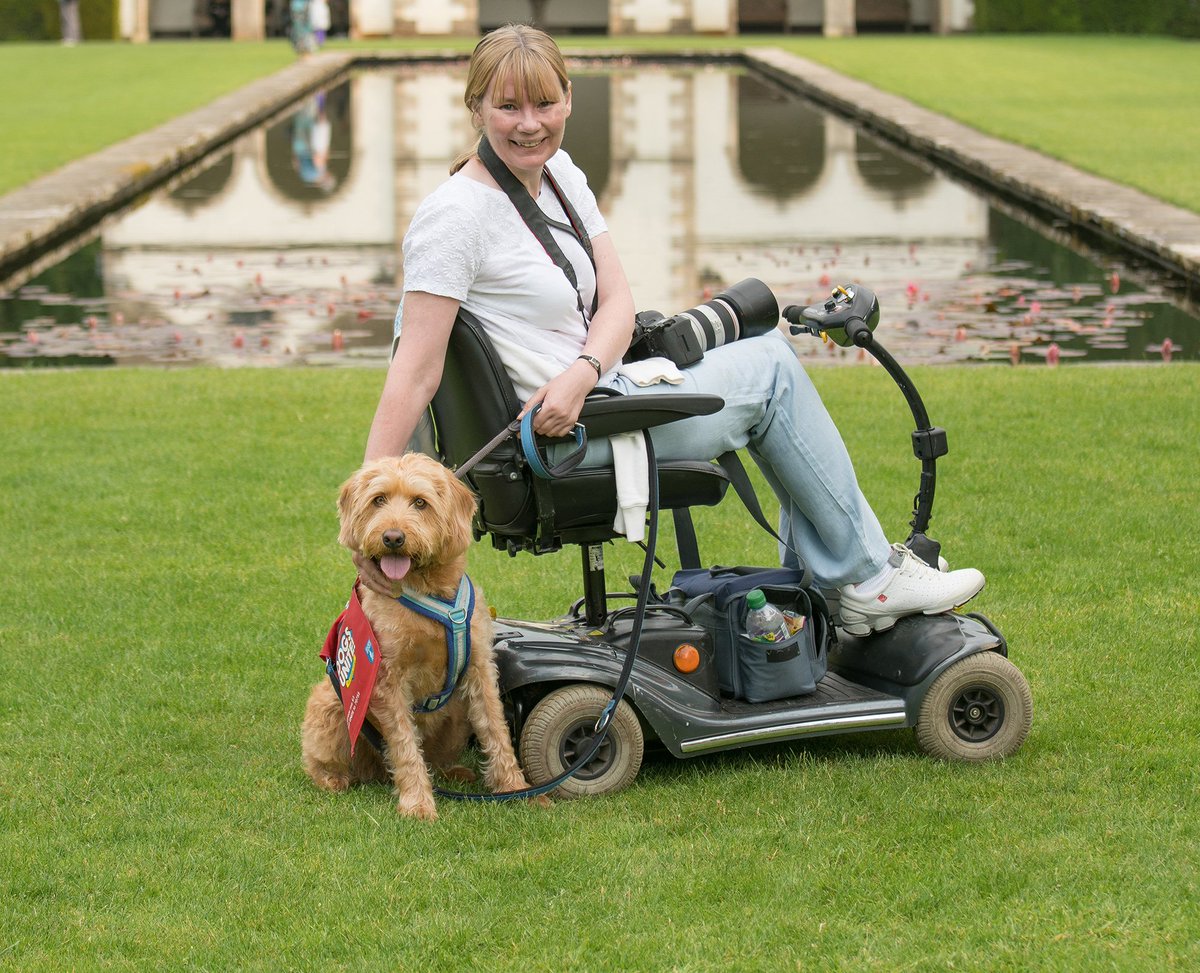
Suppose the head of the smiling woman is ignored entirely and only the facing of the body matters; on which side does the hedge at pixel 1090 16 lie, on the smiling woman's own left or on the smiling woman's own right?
on the smiling woman's own left

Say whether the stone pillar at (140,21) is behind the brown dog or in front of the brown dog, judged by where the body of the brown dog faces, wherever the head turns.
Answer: behind

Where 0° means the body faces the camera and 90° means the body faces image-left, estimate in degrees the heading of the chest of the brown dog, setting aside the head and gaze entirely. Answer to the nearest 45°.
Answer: approximately 315°

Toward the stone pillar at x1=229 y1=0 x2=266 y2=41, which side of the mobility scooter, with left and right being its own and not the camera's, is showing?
left

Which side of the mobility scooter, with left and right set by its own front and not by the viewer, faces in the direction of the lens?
right

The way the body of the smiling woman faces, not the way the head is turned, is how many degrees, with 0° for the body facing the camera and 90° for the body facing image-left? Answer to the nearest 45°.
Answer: approximately 315°
